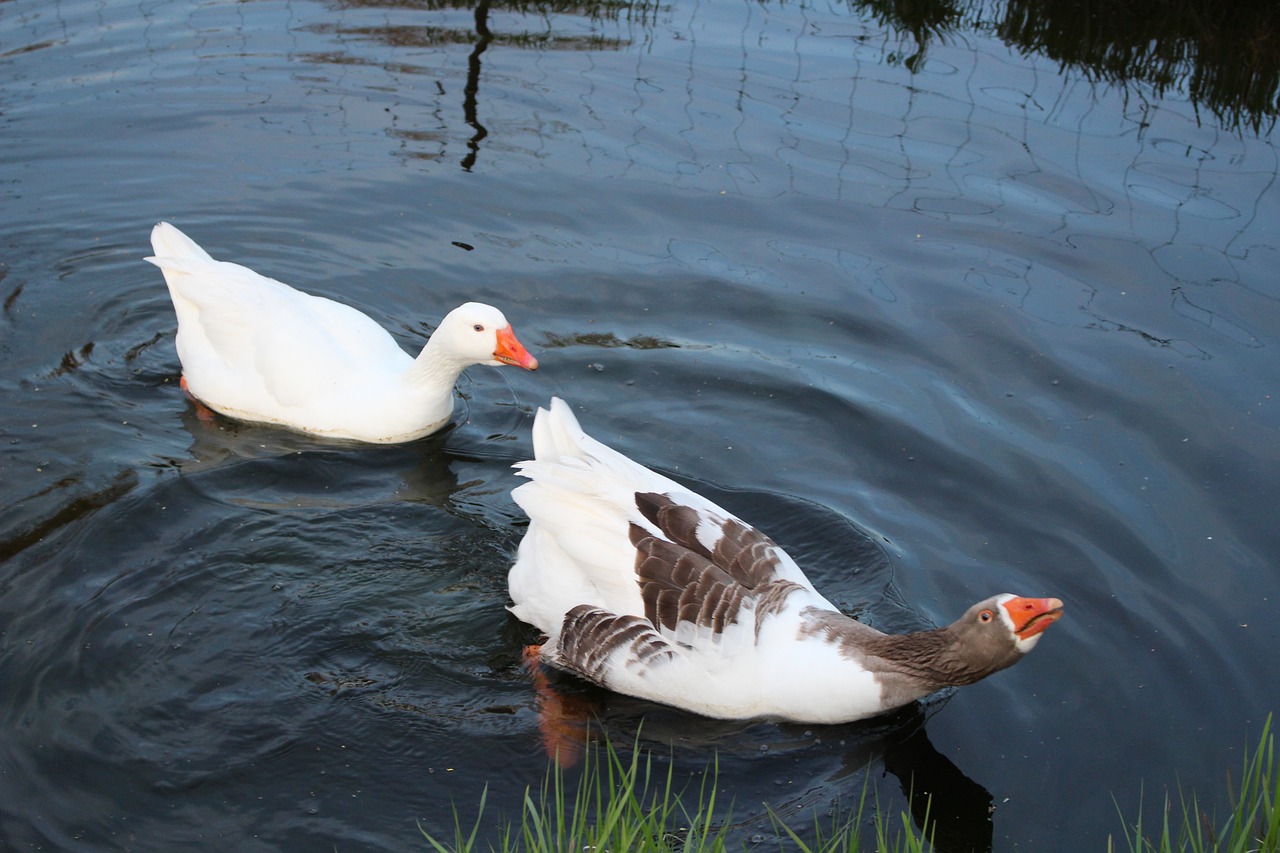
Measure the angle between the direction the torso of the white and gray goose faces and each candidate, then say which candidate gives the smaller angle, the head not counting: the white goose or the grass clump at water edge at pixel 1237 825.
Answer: the grass clump at water edge

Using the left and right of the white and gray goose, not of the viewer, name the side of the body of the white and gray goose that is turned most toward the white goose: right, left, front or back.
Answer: back

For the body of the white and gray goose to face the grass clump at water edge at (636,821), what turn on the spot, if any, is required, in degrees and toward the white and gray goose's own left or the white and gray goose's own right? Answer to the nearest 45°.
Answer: approximately 45° to the white and gray goose's own right

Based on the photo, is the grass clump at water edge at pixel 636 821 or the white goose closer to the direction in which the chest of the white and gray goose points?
the grass clump at water edge

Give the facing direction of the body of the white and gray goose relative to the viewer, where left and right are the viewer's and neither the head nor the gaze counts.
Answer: facing the viewer and to the right of the viewer
